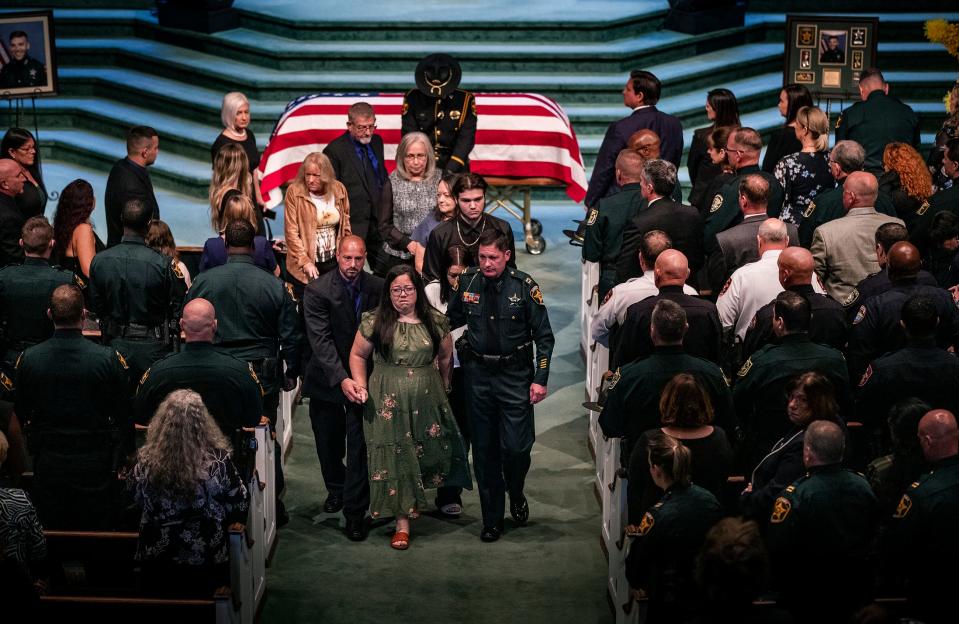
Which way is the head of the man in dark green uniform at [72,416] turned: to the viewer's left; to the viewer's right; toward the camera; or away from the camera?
away from the camera

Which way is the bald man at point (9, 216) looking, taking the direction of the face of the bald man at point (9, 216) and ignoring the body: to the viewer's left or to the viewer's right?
to the viewer's right

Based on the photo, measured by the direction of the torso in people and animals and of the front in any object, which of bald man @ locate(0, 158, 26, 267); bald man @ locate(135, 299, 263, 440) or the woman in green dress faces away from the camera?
bald man @ locate(135, 299, 263, 440)

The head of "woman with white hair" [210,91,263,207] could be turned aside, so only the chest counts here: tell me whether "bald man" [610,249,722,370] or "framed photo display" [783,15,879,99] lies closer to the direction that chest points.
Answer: the bald man

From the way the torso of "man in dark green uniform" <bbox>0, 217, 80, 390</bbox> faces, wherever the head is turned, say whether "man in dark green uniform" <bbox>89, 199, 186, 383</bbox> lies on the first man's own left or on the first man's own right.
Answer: on the first man's own right

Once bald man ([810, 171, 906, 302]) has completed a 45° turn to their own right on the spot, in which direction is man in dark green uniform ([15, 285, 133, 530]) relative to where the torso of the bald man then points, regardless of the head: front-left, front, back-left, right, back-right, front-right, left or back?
back

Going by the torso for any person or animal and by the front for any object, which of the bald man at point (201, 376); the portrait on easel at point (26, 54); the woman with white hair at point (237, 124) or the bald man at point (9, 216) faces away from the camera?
the bald man at point (201, 376)

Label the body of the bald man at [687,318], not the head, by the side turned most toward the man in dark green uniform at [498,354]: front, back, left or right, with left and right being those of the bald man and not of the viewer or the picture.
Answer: left

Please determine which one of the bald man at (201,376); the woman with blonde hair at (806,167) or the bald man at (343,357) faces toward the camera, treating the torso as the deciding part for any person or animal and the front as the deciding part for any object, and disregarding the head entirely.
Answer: the bald man at (343,357)

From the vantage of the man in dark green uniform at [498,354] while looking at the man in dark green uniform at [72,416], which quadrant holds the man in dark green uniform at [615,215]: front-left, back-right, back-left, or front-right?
back-right

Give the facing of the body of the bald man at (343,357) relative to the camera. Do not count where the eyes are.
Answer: toward the camera

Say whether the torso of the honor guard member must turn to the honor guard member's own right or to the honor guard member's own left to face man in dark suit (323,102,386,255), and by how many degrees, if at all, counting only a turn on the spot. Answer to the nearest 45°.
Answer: approximately 45° to the honor guard member's own right

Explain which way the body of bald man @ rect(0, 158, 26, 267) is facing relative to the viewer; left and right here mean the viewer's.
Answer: facing to the right of the viewer

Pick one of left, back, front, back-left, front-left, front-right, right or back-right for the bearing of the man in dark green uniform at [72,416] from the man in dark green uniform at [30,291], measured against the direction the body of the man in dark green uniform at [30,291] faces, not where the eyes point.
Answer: back
